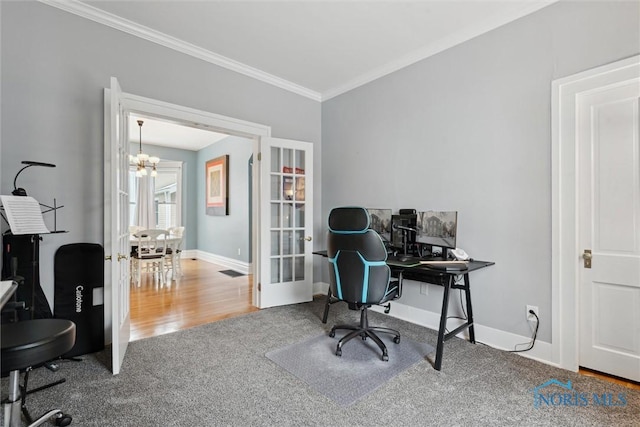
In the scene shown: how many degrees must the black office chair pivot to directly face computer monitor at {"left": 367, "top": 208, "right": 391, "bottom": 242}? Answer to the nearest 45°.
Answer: approximately 45° to its left

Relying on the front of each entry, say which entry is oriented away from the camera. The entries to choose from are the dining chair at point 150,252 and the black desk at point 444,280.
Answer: the dining chair

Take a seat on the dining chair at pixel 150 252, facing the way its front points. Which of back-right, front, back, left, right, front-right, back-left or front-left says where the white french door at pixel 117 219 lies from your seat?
back

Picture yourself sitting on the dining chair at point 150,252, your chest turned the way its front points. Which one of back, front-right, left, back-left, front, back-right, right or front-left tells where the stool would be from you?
back

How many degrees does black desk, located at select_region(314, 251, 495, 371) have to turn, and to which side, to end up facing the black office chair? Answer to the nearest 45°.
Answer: approximately 45° to its right

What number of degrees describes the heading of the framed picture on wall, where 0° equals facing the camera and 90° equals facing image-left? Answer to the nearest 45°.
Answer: approximately 45°

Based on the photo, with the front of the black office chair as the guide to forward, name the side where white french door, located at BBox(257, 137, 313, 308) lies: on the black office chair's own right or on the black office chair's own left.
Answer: on the black office chair's own left

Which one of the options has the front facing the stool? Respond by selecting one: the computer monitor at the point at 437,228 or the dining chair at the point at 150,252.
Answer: the computer monitor

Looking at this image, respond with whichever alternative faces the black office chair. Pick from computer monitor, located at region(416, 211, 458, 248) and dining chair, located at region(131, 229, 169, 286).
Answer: the computer monitor

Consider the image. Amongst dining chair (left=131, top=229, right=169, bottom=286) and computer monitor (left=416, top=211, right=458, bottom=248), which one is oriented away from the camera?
the dining chair

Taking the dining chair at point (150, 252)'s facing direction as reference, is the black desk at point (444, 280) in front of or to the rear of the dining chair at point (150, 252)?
to the rear
